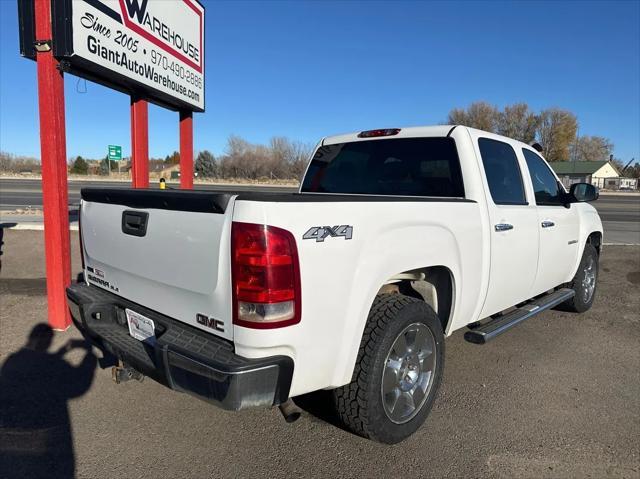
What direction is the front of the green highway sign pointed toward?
toward the camera

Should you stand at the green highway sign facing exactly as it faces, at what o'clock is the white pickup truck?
The white pickup truck is roughly at 12 o'clock from the green highway sign.

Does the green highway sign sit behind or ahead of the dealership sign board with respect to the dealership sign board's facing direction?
behind

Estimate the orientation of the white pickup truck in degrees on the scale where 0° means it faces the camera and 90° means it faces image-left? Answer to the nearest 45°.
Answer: approximately 225°

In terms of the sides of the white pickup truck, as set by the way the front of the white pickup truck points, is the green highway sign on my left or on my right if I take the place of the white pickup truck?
on my left

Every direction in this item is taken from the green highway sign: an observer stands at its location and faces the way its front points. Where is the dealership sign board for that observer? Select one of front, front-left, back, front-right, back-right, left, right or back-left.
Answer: front

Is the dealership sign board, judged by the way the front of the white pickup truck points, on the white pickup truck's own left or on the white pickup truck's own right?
on the white pickup truck's own left

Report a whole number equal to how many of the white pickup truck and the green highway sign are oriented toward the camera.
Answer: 1

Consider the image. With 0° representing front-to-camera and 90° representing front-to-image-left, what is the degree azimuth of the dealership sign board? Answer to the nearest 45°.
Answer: approximately 315°
